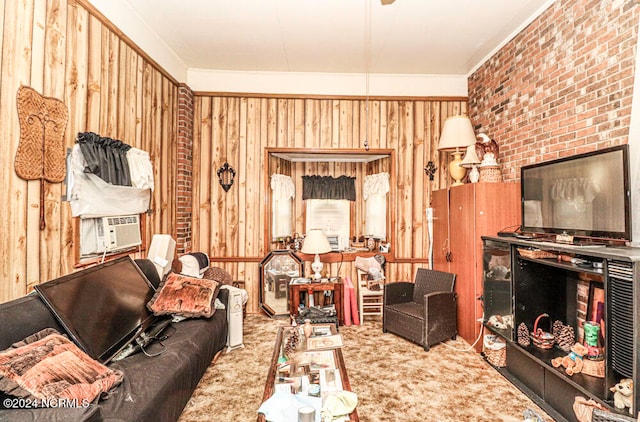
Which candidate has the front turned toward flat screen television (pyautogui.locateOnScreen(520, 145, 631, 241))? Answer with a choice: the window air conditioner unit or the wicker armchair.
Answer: the window air conditioner unit

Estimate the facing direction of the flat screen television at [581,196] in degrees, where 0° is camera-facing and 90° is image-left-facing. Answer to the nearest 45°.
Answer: approximately 45°

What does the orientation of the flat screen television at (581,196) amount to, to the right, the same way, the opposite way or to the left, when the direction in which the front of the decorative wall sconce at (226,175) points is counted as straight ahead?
to the right

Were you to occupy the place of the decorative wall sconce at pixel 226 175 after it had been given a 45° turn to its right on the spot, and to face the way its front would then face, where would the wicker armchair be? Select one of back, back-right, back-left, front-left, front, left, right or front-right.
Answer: left

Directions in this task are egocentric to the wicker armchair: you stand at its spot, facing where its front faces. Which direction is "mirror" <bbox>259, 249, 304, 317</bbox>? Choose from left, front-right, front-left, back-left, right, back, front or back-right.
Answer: front-right

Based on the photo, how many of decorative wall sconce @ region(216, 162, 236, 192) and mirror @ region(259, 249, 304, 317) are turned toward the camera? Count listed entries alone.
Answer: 2

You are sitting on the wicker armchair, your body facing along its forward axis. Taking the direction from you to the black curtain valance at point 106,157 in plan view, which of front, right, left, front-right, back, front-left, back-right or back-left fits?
front

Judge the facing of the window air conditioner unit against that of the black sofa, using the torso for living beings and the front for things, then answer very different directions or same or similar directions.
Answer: same or similar directions

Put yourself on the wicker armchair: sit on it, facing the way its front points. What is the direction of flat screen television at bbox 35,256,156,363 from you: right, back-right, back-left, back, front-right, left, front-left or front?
front

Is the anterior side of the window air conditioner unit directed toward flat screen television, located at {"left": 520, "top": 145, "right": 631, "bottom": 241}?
yes

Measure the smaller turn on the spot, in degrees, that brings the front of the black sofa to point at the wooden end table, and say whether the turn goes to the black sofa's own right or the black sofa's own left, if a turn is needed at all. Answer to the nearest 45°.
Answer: approximately 90° to the black sofa's own left

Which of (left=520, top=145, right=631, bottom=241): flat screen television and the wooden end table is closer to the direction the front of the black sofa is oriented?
the flat screen television

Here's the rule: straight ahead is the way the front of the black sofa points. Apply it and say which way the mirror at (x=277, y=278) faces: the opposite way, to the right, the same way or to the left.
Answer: to the right

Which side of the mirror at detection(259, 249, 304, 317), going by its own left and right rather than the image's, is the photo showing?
front

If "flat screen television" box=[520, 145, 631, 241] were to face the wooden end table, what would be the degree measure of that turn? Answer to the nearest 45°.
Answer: approximately 45° to its right

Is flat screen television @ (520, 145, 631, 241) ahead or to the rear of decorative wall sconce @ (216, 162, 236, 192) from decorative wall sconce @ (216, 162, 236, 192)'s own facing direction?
ahead

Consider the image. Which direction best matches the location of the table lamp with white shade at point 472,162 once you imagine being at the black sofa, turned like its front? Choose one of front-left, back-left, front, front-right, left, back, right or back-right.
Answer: front-left
